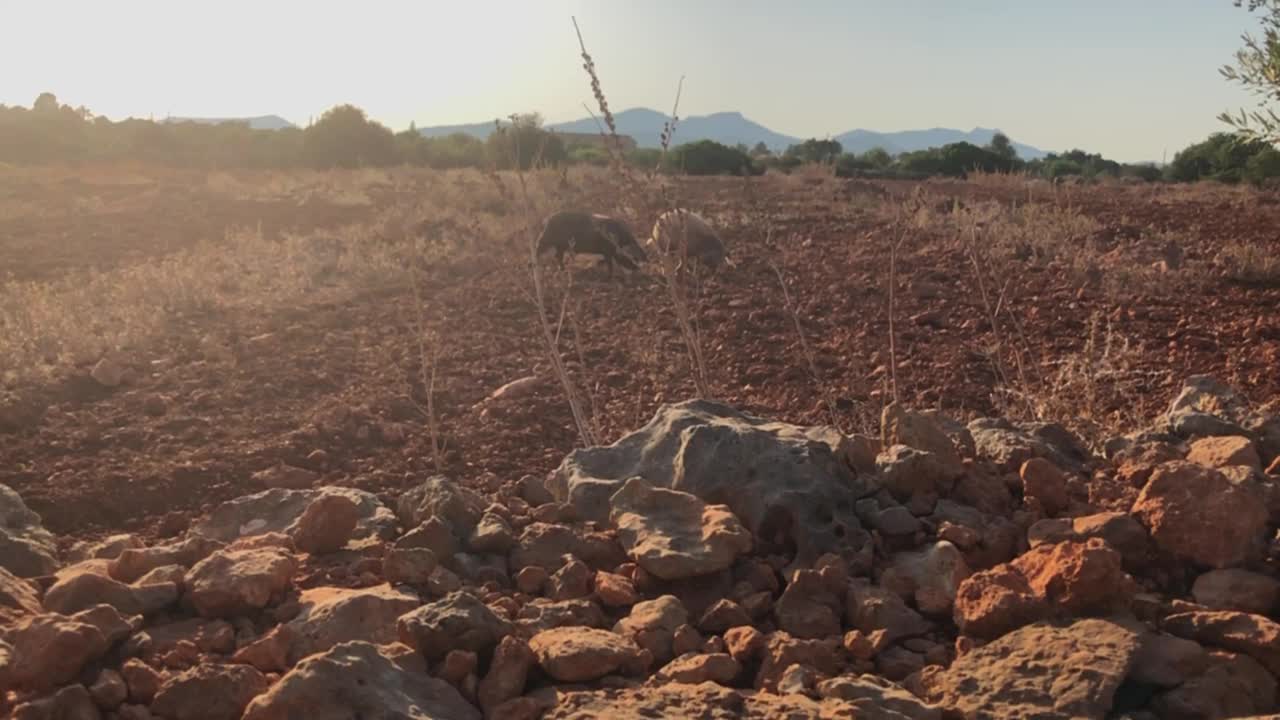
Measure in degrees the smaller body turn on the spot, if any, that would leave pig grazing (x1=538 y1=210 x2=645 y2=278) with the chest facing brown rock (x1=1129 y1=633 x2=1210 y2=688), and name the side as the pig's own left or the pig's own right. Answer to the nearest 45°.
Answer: approximately 90° to the pig's own right

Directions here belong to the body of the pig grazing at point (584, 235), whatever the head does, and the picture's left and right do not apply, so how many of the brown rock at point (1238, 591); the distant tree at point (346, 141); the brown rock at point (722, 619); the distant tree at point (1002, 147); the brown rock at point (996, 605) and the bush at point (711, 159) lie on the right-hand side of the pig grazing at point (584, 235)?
3

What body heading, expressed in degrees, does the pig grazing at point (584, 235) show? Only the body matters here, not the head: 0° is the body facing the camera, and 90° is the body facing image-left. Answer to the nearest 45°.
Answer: approximately 270°

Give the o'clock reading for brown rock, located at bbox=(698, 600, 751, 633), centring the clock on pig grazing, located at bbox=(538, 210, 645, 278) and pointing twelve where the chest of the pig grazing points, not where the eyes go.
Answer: The brown rock is roughly at 3 o'clock from the pig grazing.

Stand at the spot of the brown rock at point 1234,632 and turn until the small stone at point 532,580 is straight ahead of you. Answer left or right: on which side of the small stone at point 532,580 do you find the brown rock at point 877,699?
left

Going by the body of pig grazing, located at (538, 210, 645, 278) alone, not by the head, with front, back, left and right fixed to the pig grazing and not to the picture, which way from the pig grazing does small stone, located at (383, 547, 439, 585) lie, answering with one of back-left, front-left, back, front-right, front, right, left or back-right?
right

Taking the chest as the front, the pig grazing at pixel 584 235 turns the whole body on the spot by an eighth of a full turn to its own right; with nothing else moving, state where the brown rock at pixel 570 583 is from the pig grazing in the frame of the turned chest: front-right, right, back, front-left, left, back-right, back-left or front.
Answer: front-right

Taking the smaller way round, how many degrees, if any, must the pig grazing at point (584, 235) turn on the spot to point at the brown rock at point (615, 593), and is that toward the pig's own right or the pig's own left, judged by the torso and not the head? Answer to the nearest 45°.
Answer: approximately 90° to the pig's own right

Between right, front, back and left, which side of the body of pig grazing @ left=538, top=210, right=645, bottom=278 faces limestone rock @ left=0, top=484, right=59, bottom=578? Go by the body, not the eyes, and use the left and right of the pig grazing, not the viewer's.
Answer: right

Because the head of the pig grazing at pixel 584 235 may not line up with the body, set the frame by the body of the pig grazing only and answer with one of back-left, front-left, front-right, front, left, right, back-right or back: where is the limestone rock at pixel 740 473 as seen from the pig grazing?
right

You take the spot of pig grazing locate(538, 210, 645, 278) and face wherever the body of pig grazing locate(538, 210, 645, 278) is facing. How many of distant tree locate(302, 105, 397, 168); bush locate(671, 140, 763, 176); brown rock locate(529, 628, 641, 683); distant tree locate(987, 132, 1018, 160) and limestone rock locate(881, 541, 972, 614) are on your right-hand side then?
2

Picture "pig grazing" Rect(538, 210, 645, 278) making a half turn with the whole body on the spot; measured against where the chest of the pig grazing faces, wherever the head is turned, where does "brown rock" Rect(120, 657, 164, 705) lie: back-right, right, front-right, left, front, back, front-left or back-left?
left

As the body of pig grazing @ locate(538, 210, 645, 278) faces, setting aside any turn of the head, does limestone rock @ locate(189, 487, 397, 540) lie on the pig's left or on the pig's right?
on the pig's right

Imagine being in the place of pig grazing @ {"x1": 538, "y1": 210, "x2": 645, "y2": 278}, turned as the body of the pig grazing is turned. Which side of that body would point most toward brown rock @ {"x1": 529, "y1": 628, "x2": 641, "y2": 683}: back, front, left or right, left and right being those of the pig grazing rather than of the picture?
right

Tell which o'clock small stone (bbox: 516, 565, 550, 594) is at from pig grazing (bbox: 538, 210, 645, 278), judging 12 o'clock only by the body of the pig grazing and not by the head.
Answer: The small stone is roughly at 3 o'clock from the pig grazing.
